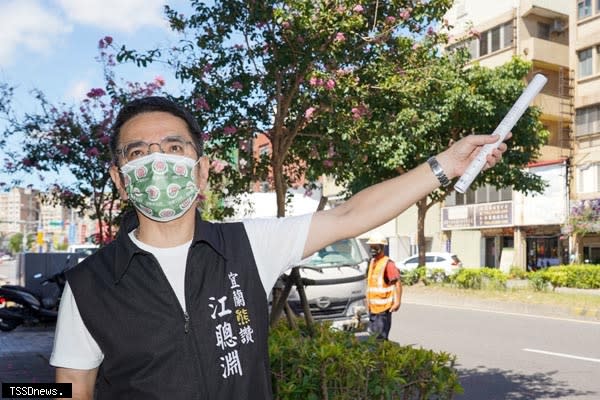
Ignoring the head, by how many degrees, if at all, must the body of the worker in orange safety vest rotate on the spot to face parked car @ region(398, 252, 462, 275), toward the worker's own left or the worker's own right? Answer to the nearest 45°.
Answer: approximately 135° to the worker's own right

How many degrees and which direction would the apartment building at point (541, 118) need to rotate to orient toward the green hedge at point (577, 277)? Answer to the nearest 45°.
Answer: approximately 45° to its left

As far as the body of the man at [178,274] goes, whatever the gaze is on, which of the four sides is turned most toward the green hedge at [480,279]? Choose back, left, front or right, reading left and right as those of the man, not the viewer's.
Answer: back

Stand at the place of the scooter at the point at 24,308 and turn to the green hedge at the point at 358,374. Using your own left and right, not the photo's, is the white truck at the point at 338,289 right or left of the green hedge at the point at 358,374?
left

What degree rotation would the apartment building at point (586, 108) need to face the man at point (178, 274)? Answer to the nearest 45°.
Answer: approximately 45° to its left

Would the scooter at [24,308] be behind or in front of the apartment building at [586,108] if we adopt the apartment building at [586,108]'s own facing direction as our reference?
in front

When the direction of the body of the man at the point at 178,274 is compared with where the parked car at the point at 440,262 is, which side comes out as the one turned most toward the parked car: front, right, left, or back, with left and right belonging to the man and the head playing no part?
back

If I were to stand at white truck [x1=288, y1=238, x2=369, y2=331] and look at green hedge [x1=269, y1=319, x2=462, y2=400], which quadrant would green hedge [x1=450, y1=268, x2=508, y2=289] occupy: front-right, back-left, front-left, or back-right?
back-left

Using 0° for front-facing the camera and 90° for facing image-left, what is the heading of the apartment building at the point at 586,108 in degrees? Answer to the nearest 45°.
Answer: approximately 45°

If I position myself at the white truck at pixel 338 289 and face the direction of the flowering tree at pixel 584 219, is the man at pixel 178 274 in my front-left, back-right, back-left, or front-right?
back-right
